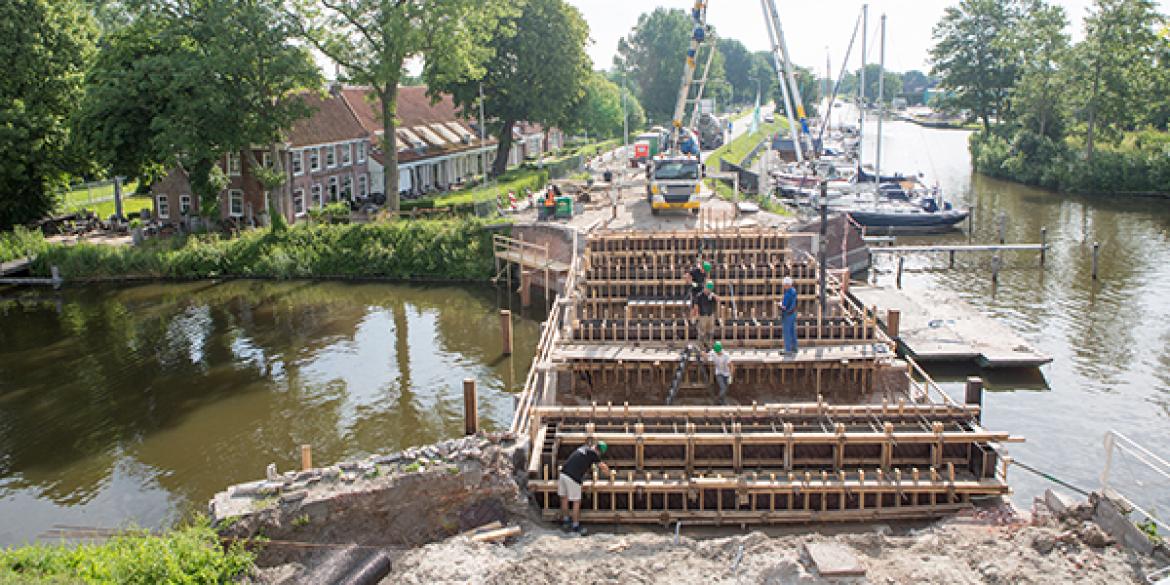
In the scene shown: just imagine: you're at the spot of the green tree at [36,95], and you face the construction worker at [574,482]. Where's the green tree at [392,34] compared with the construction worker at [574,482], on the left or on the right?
left

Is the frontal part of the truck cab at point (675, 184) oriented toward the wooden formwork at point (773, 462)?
yes

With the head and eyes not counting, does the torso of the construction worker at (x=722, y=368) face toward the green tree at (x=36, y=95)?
no

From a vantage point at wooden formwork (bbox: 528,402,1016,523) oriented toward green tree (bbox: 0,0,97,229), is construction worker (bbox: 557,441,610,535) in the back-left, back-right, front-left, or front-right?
front-left

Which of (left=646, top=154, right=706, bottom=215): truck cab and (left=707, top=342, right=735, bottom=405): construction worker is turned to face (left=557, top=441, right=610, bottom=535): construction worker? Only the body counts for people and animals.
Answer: the truck cab

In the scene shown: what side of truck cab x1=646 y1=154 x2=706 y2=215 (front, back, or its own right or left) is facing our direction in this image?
front

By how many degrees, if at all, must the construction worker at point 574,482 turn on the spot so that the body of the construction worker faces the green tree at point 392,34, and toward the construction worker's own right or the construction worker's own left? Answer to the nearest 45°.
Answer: approximately 90° to the construction worker's own left

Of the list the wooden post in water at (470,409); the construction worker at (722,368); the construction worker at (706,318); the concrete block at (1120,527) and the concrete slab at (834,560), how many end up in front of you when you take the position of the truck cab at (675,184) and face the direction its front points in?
5

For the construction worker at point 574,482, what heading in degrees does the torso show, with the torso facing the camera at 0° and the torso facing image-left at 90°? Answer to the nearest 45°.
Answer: approximately 270°

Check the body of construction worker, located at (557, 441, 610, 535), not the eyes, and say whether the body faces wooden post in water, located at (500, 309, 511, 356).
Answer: no

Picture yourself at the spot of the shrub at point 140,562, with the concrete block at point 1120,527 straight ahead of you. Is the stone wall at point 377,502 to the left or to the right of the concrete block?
left

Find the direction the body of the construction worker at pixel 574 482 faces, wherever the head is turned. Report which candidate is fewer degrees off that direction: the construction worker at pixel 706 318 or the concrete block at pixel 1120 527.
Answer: the concrete block
